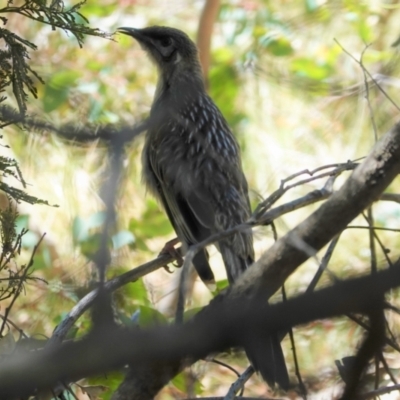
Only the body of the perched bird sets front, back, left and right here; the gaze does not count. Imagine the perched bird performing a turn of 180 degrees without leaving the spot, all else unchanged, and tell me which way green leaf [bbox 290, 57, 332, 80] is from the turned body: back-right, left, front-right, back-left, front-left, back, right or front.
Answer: left

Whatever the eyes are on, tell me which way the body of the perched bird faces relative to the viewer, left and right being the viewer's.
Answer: facing away from the viewer and to the left of the viewer
